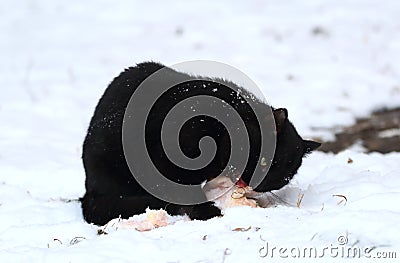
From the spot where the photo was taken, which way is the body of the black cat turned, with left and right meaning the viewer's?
facing to the right of the viewer
